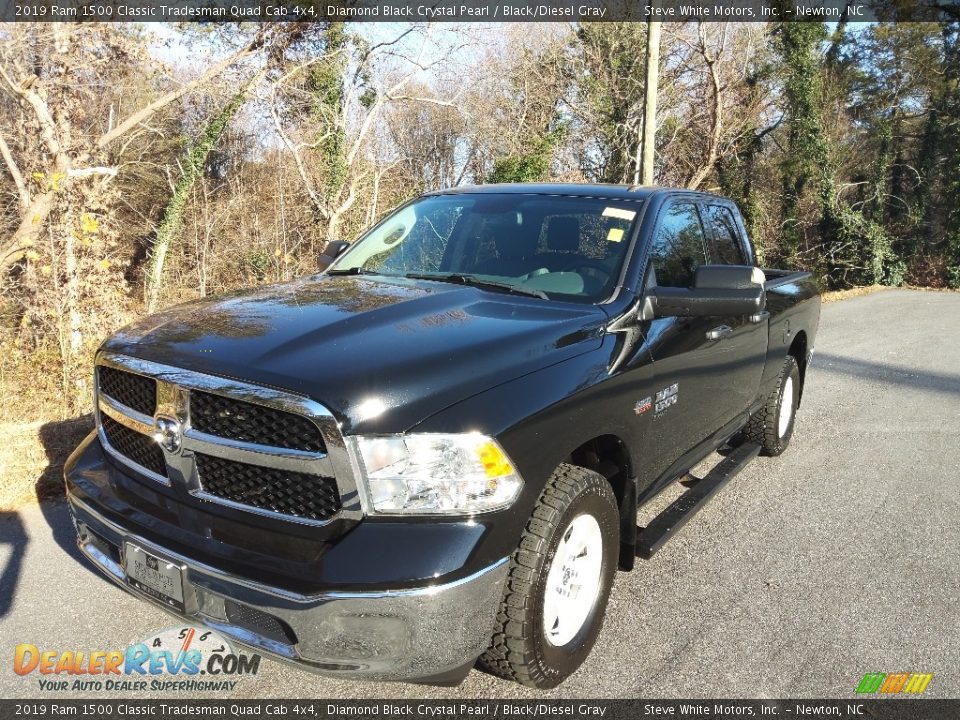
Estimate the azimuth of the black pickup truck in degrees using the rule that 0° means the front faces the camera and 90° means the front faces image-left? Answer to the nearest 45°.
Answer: approximately 45°
